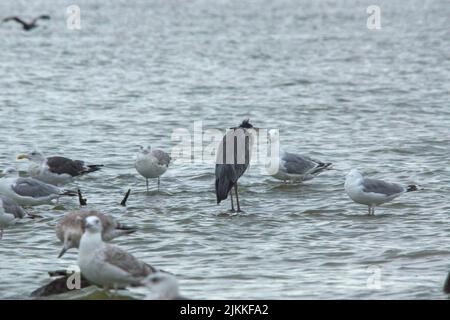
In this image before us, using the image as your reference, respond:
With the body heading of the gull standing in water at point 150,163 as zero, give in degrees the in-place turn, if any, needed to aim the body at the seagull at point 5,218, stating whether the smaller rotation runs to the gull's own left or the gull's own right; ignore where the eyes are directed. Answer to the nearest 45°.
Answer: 0° — it already faces it

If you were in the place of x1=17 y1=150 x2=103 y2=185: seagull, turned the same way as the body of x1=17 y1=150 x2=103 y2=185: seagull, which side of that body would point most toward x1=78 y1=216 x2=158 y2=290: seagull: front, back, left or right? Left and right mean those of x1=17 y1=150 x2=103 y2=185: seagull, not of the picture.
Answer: left

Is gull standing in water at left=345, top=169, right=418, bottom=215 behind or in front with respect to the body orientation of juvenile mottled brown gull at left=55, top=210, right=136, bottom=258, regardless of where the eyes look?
behind

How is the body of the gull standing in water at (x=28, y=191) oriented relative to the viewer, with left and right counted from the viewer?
facing to the left of the viewer

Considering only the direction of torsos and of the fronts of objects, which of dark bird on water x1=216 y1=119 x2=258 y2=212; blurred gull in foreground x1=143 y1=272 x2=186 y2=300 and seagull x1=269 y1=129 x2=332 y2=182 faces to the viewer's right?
the dark bird on water

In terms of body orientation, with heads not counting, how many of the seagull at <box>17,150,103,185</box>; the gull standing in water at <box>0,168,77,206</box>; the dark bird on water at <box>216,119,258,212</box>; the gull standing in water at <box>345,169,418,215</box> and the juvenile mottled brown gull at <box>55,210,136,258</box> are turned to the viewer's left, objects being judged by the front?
4

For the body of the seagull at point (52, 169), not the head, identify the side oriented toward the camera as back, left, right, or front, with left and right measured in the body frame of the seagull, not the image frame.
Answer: left

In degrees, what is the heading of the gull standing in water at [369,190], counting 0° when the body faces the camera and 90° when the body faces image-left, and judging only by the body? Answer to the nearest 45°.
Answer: approximately 90°
